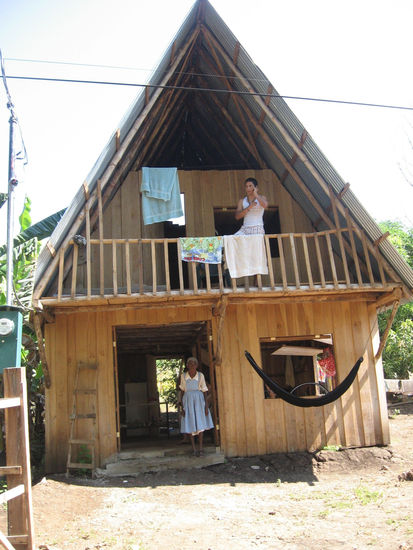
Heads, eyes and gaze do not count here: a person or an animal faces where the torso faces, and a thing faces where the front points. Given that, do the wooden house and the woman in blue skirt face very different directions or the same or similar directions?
same or similar directions

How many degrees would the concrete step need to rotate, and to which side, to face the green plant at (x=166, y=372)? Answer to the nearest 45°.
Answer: approximately 180°

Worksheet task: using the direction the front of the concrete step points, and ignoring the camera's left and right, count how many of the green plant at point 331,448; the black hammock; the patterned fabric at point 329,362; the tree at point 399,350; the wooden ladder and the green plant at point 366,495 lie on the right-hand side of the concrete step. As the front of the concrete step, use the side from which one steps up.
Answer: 1

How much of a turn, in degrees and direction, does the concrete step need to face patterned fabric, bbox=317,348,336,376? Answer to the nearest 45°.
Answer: approximately 135° to its left

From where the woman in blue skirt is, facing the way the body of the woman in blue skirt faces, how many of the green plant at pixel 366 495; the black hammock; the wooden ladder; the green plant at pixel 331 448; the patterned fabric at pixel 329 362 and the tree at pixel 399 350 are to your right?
1

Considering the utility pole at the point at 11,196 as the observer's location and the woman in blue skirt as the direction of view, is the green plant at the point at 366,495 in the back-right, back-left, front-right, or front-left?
front-right

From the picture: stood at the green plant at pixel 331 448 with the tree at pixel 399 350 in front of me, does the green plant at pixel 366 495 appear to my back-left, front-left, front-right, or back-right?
back-right

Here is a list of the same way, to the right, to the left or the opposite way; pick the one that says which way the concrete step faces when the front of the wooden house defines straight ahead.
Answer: the same way

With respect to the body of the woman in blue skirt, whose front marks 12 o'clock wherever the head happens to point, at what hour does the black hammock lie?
The black hammock is roughly at 10 o'clock from the woman in blue skirt.

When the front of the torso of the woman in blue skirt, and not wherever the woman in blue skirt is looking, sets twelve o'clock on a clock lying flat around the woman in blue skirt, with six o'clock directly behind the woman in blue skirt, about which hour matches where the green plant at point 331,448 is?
The green plant is roughly at 9 o'clock from the woman in blue skirt.

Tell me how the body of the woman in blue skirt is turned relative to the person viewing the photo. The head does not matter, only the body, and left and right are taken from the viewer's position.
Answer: facing the viewer

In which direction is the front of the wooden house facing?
toward the camera
